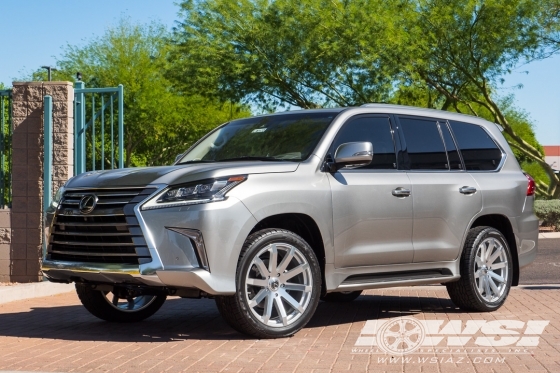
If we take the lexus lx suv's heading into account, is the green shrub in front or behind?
behind

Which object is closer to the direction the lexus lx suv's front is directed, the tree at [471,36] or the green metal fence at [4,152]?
the green metal fence

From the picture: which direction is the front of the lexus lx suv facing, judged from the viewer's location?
facing the viewer and to the left of the viewer

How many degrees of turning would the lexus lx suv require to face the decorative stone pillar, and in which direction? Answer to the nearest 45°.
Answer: approximately 90° to its right

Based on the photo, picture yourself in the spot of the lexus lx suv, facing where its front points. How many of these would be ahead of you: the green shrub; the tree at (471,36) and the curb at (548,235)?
0

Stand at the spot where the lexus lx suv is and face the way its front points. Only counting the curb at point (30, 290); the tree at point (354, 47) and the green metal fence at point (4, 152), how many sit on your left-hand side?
0

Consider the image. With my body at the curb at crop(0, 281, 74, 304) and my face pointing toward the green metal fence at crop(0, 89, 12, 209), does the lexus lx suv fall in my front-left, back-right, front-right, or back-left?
back-right

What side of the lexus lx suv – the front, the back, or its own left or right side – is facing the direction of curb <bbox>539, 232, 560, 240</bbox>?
back

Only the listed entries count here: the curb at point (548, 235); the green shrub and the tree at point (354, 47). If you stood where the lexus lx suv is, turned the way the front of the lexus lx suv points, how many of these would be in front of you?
0

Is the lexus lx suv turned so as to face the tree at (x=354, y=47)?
no
